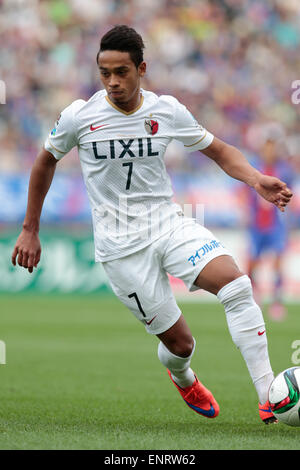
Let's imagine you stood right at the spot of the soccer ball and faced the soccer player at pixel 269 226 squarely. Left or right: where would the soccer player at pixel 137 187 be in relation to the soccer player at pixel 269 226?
left

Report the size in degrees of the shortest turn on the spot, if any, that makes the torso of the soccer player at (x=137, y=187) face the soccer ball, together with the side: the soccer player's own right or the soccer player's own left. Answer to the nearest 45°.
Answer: approximately 45° to the soccer player's own left

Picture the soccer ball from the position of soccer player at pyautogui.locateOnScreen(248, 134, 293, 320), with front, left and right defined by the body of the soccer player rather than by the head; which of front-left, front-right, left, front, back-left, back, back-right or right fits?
front

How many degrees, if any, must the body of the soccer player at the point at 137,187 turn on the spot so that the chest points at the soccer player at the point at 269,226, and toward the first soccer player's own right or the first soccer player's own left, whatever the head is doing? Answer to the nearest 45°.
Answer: approximately 180°

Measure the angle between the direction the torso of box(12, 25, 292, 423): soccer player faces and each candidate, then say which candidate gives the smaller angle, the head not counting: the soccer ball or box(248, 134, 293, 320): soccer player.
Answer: the soccer ball

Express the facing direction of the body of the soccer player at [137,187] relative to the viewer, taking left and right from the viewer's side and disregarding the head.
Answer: facing the viewer

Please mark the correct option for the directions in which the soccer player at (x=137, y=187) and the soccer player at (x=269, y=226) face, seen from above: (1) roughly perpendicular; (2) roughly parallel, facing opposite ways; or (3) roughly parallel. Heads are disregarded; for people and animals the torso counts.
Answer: roughly parallel

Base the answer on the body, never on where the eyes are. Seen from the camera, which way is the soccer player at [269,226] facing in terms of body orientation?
toward the camera

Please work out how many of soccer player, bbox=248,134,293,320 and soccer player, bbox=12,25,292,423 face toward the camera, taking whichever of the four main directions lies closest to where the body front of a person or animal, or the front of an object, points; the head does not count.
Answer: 2

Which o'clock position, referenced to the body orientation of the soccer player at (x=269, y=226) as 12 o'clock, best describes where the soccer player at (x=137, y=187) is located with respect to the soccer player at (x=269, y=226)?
the soccer player at (x=137, y=187) is roughly at 12 o'clock from the soccer player at (x=269, y=226).
